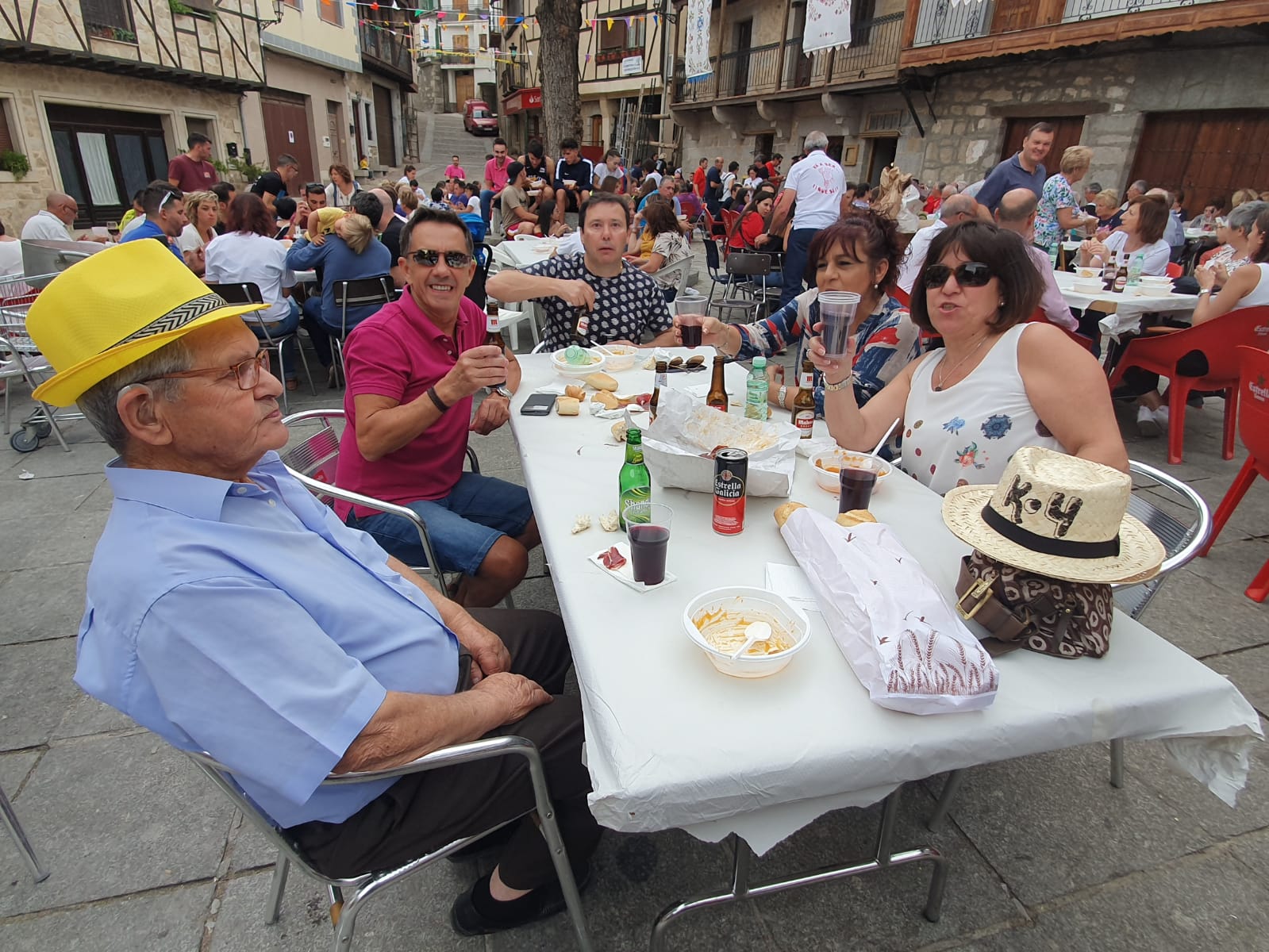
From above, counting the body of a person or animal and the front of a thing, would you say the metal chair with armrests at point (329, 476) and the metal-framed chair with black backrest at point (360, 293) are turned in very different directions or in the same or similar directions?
very different directions

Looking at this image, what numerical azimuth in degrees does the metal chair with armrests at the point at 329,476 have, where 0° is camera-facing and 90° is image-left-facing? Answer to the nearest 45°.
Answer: approximately 315°

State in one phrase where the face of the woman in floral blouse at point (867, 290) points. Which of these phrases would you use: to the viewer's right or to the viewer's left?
to the viewer's left

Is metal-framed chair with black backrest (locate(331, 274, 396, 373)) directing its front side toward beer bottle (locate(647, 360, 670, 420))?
no

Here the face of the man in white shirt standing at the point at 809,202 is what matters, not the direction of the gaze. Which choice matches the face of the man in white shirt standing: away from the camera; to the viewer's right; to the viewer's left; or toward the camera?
away from the camera

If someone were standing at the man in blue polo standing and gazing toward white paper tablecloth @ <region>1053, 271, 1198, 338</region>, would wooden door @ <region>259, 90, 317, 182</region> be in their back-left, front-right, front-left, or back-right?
back-right

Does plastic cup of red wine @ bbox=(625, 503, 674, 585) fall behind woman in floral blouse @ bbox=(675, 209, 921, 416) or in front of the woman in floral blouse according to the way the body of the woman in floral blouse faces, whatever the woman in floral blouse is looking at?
in front

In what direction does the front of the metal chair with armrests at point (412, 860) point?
to the viewer's right

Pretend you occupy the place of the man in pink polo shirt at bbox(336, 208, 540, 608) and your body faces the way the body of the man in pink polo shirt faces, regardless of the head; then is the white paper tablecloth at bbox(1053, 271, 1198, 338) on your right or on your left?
on your left

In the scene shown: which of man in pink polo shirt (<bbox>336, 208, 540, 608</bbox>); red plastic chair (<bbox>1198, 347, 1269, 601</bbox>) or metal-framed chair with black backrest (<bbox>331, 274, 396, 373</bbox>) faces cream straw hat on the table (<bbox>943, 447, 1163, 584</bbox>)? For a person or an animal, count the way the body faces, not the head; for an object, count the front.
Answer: the man in pink polo shirt

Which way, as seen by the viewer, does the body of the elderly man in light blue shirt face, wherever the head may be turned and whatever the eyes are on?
to the viewer's right

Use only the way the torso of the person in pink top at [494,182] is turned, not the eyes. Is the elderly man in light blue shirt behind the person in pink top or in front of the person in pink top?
in front

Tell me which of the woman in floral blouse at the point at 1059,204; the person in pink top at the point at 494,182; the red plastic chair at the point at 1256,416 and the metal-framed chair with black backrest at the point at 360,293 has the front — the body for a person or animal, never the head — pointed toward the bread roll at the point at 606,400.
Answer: the person in pink top

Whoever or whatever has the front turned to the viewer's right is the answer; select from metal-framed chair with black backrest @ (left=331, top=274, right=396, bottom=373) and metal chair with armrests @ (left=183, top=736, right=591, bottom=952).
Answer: metal chair with armrests @ (left=183, top=736, right=591, bottom=952)

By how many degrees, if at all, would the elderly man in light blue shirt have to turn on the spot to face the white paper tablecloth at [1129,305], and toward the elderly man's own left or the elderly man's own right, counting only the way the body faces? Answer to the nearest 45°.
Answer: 0° — they already face it

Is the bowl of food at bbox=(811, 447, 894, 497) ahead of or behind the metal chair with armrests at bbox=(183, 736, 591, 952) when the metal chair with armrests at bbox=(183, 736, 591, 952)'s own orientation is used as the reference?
ahead
